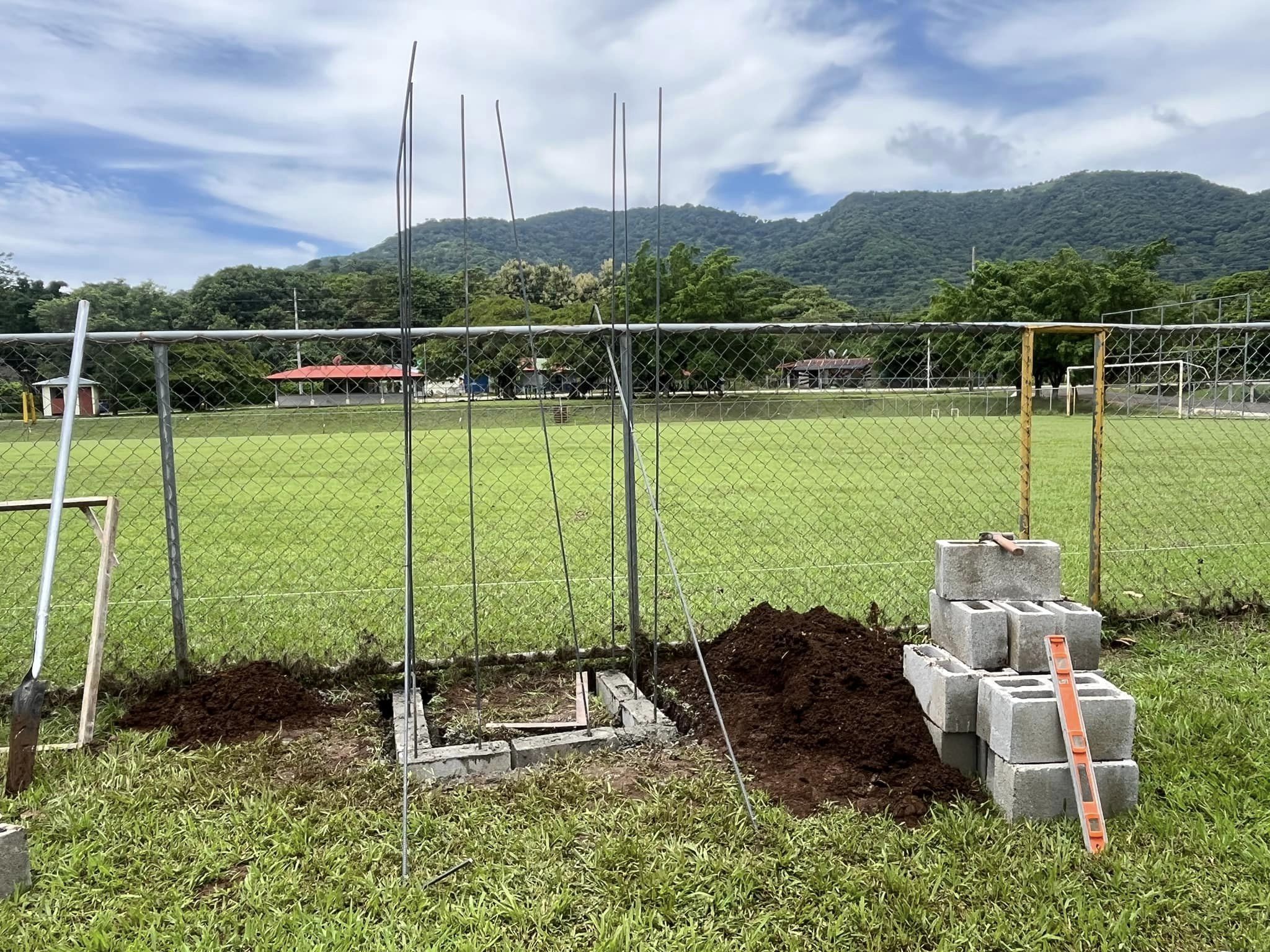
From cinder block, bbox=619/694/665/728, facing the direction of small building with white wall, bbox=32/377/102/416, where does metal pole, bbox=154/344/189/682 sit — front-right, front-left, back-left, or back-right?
front-left
